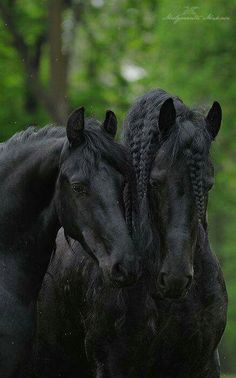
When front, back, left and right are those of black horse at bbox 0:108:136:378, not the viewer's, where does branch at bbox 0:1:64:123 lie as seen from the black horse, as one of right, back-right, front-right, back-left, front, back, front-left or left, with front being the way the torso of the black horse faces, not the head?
back-left

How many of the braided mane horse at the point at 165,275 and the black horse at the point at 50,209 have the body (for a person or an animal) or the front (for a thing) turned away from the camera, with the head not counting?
0

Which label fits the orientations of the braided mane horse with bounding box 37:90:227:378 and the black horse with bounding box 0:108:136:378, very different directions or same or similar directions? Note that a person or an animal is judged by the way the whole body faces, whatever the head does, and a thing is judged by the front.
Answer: same or similar directions

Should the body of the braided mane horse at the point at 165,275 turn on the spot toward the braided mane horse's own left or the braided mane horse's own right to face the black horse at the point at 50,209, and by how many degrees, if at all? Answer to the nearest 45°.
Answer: approximately 135° to the braided mane horse's own right

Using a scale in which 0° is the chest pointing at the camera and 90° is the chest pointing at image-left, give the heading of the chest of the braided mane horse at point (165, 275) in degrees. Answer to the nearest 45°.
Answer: approximately 315°

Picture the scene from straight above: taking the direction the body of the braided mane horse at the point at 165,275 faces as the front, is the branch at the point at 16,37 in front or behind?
behind

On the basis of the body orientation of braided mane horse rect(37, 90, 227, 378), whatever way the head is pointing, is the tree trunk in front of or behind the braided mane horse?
behind

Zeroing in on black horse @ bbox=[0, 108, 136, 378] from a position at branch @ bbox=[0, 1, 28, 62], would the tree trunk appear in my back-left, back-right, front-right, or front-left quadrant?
front-left

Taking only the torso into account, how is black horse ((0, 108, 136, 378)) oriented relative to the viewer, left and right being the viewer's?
facing the viewer and to the right of the viewer

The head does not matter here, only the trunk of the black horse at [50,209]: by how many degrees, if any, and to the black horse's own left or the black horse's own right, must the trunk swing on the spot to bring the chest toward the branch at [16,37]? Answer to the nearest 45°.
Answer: approximately 135° to the black horse's own left

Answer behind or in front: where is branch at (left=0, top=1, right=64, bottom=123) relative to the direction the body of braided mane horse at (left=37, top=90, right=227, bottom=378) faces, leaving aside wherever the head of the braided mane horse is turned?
behind
